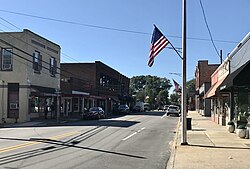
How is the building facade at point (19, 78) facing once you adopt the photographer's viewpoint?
facing the viewer and to the right of the viewer

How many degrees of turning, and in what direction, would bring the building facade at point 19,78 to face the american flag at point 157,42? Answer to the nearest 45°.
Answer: approximately 45° to its right
